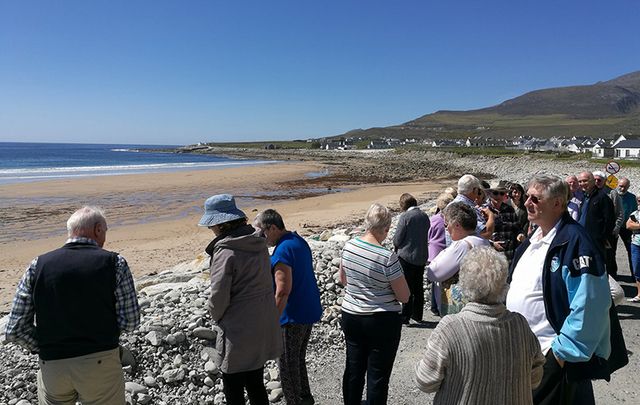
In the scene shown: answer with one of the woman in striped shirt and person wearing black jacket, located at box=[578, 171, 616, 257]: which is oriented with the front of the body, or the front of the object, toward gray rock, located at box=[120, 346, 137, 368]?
the person wearing black jacket

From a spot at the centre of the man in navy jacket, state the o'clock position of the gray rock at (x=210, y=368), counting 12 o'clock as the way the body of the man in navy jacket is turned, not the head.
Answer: The gray rock is roughly at 2 o'clock from the man in navy jacket.

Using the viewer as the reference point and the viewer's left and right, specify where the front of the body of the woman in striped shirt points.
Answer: facing away from the viewer and to the right of the viewer

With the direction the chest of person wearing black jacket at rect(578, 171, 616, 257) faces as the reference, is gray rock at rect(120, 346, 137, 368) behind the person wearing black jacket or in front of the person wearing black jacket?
in front

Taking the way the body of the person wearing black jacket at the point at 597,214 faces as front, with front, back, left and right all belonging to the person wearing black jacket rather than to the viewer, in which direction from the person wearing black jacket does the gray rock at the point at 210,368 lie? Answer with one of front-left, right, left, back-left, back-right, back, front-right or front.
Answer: front

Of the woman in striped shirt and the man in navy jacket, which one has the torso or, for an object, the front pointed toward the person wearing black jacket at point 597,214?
the woman in striped shirt

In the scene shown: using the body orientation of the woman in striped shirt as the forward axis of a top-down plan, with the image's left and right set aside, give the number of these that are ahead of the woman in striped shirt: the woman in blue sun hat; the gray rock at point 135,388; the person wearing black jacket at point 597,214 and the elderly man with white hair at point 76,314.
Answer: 1

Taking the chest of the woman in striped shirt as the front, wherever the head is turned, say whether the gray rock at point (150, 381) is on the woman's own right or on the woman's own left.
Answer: on the woman's own left

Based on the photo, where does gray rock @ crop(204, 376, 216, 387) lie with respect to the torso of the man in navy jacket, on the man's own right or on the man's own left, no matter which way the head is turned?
on the man's own right

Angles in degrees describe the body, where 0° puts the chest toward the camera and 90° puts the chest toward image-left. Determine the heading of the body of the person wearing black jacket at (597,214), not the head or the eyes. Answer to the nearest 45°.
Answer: approximately 45°

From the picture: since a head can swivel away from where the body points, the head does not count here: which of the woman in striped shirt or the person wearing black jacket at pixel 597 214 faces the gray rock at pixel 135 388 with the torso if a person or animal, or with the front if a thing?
the person wearing black jacket

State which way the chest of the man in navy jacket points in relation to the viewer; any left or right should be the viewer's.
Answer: facing the viewer and to the left of the viewer

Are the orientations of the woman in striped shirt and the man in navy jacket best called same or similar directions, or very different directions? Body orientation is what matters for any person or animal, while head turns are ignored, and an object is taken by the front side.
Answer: very different directions

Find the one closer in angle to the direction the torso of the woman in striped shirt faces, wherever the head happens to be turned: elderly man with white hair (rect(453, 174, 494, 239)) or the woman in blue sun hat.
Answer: the elderly man with white hair

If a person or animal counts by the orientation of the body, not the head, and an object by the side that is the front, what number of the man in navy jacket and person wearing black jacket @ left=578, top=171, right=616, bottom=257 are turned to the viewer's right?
0

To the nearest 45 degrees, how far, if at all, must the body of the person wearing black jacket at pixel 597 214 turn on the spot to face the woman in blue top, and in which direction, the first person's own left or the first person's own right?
0° — they already face them
